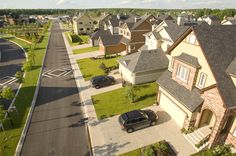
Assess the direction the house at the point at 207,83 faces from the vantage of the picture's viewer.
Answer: facing the viewer and to the left of the viewer

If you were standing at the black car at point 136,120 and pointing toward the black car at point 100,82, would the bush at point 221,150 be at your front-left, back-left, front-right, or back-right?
back-right

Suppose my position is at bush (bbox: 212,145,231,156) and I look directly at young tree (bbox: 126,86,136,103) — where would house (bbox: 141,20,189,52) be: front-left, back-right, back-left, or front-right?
front-right

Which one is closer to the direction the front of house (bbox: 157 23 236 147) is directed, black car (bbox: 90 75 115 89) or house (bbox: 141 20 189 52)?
the black car

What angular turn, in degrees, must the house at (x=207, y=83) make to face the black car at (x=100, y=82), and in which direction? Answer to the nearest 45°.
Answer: approximately 45° to its right

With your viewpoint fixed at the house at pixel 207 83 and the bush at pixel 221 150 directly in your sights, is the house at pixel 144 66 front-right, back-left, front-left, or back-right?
back-right

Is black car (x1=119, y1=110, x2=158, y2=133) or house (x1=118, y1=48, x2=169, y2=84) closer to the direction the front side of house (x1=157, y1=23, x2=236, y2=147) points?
the black car

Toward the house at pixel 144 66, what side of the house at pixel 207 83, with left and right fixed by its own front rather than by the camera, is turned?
right

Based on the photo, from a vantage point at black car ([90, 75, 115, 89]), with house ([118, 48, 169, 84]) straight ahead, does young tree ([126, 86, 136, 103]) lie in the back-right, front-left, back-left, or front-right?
front-right

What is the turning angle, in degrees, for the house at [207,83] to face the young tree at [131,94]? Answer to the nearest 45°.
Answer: approximately 45° to its right

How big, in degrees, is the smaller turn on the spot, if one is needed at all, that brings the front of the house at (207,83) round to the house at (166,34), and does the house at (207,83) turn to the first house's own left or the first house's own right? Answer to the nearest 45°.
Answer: approximately 90° to the first house's own right

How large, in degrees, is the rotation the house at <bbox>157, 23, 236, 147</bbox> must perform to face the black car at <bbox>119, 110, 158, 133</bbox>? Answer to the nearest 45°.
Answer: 0° — it already faces it
